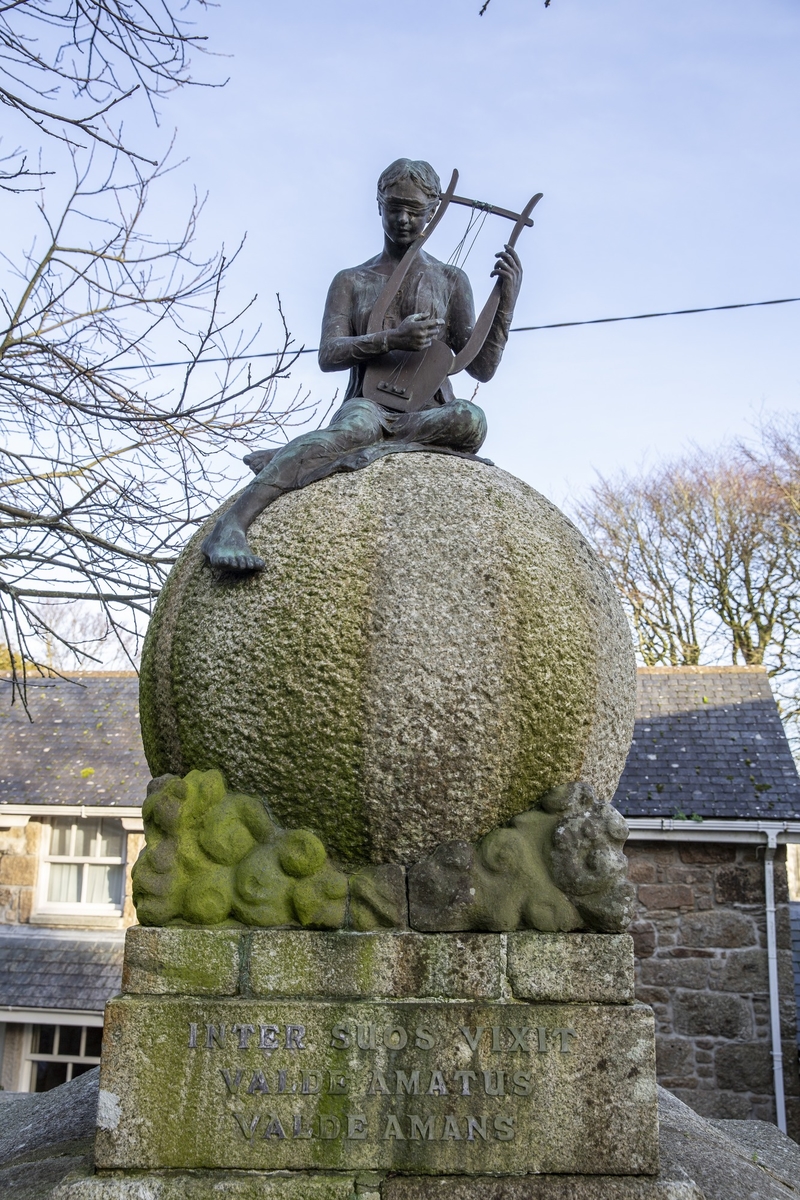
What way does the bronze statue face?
toward the camera

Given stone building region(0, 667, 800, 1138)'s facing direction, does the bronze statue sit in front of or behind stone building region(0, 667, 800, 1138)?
in front

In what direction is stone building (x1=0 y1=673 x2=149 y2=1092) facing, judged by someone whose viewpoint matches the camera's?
facing the viewer

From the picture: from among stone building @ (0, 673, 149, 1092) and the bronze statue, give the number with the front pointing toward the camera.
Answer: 2

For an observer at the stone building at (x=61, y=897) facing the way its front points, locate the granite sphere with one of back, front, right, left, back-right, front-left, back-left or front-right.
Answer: front

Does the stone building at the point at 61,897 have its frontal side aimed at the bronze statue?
yes

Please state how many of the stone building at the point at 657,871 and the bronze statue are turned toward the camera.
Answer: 2

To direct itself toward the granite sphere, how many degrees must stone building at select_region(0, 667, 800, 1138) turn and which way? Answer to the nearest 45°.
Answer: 0° — it already faces it

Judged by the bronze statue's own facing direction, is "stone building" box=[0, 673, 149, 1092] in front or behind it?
behind
